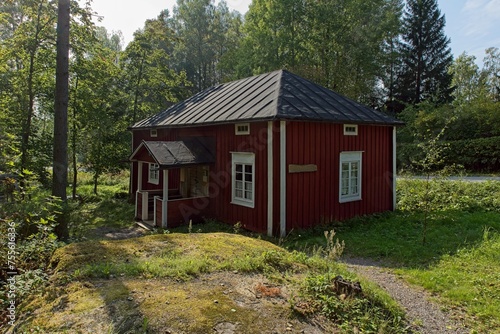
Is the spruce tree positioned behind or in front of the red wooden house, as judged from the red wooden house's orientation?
behind

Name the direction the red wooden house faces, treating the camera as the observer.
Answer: facing the viewer and to the left of the viewer
